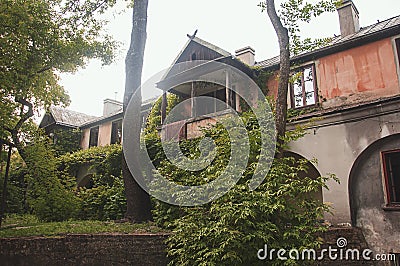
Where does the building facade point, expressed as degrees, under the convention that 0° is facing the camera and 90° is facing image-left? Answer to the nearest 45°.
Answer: approximately 45°

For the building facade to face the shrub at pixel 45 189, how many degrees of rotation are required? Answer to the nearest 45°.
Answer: approximately 45° to its right

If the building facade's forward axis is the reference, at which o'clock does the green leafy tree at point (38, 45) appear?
The green leafy tree is roughly at 1 o'clock from the building facade.

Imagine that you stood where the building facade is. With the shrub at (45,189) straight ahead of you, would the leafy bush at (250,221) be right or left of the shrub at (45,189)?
left

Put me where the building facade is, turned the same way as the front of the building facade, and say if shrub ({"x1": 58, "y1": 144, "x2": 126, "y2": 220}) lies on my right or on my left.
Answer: on my right

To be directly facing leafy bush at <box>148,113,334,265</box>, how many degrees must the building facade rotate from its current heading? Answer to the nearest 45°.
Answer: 0° — it already faces it
